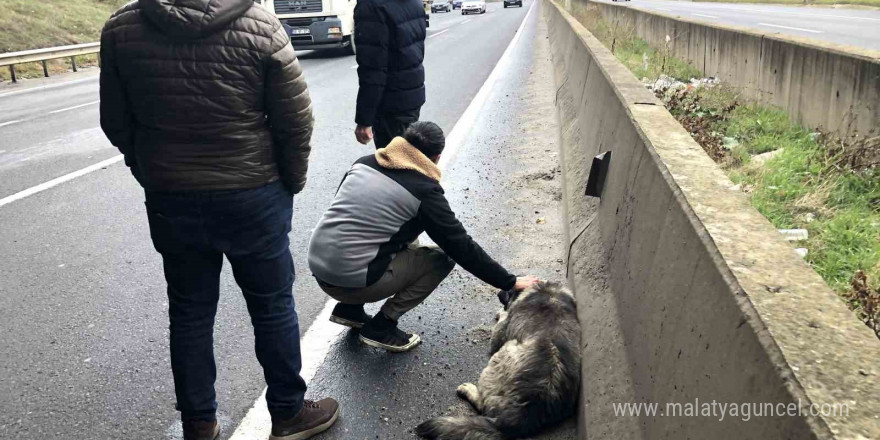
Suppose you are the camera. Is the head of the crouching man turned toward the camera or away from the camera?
away from the camera

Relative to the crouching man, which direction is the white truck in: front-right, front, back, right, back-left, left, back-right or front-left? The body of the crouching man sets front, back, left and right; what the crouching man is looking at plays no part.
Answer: front-left

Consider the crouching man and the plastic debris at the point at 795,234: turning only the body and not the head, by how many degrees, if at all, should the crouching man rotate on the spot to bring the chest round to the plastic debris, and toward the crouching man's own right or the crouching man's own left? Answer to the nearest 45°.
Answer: approximately 45° to the crouching man's own right

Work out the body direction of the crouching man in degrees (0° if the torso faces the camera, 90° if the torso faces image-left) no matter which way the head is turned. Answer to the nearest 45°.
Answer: approximately 225°

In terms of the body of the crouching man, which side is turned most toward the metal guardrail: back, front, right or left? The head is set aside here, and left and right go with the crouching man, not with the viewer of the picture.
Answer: left

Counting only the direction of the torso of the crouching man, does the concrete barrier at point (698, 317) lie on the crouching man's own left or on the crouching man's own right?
on the crouching man's own right

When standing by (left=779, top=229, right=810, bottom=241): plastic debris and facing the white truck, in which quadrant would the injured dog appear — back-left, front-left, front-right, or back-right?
back-left

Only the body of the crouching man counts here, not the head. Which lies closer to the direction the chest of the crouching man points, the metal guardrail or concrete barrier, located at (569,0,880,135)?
the concrete barrier
